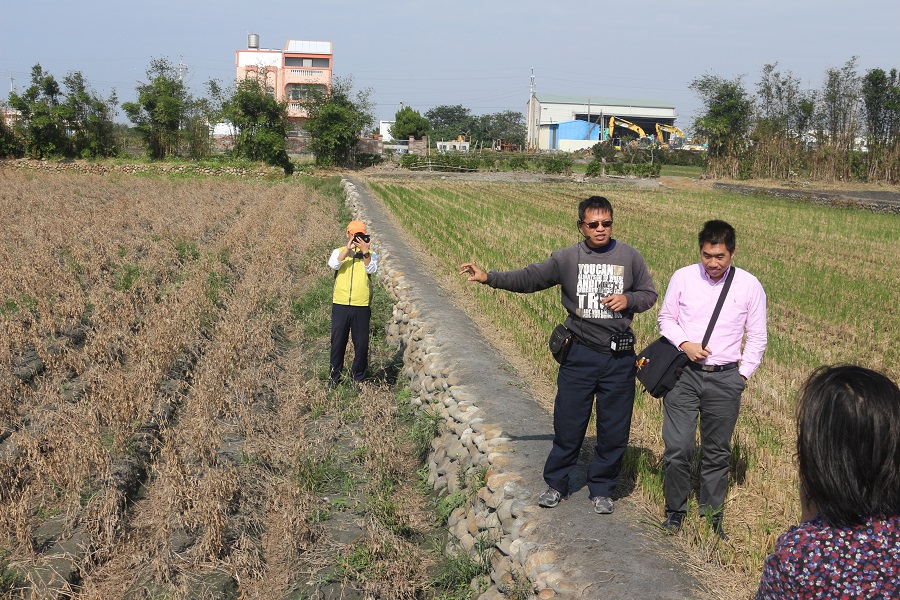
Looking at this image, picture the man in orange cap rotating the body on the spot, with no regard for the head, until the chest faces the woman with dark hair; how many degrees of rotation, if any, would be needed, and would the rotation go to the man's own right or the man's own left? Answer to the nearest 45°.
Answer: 0° — they already face them

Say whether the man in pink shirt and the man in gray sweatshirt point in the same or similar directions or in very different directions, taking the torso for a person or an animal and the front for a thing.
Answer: same or similar directions

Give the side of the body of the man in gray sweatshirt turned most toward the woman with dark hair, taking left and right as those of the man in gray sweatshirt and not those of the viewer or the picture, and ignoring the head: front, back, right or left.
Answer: front

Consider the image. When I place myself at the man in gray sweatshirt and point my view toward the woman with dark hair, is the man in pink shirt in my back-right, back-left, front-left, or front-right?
front-left

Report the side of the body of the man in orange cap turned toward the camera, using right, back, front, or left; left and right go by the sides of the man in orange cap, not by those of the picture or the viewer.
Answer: front

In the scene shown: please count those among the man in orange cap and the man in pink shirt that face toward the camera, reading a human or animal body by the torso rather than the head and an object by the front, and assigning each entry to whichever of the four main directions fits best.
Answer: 2

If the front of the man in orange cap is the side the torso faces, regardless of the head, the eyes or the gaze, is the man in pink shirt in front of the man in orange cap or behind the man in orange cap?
in front

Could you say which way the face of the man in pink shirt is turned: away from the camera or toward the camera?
toward the camera

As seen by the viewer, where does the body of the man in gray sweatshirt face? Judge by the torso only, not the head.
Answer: toward the camera

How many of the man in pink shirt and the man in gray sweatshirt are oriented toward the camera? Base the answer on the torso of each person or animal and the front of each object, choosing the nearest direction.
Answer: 2
